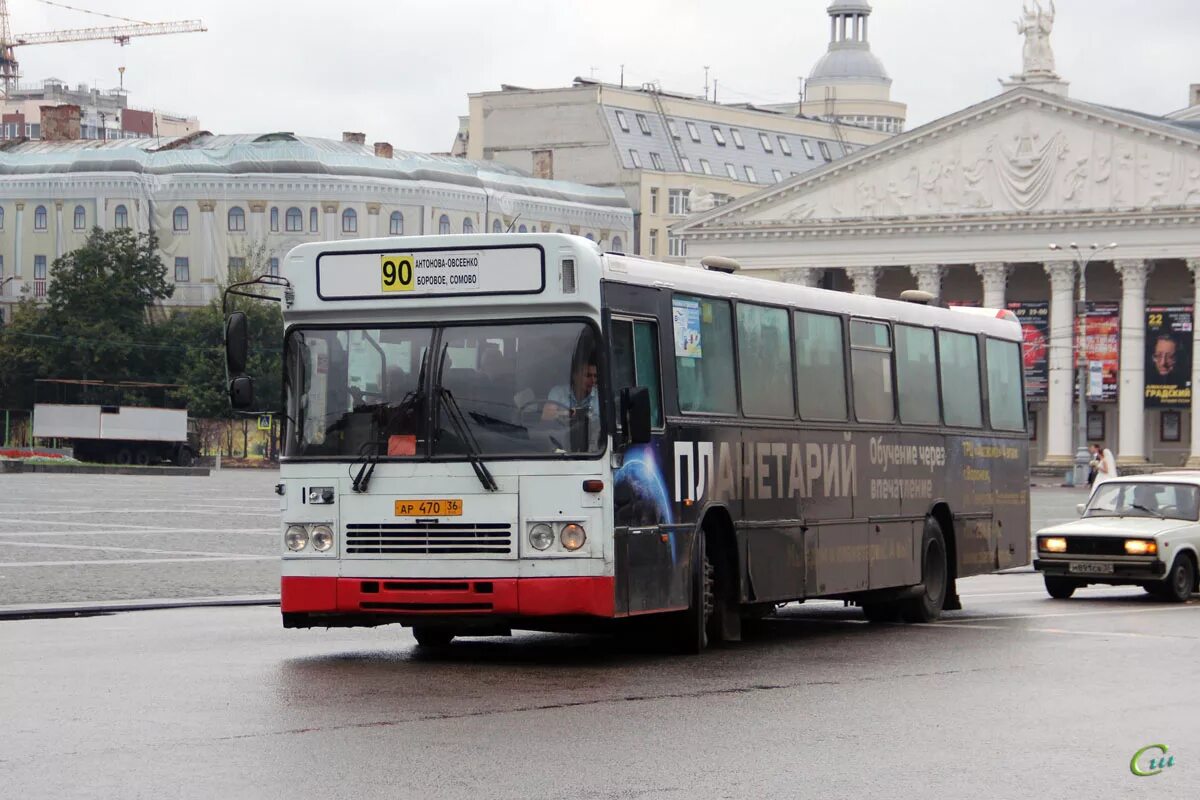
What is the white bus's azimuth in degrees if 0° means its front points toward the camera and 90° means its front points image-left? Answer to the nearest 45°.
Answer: approximately 45°

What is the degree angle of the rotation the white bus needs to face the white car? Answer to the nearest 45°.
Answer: approximately 180°

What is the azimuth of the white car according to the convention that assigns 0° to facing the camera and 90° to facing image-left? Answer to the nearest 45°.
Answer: approximately 45°

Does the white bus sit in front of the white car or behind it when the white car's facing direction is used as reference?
in front
